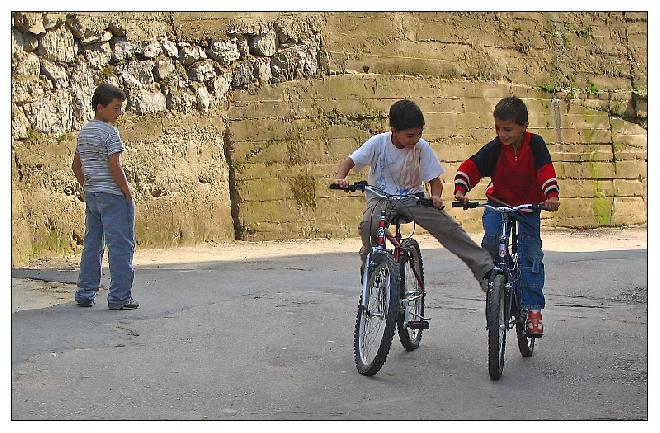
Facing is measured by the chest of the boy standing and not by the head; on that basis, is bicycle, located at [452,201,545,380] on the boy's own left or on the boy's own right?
on the boy's own right

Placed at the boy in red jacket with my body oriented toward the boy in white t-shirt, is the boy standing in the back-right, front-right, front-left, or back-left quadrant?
front-right

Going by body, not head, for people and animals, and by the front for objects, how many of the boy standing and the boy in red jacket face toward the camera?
1

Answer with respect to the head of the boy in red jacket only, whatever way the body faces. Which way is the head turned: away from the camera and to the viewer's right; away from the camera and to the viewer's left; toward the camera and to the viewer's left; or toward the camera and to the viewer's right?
toward the camera and to the viewer's left

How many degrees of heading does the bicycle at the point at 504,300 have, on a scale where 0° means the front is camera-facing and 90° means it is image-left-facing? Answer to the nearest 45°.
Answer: approximately 0°

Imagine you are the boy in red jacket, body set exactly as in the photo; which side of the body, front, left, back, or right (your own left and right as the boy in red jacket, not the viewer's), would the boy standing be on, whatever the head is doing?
right

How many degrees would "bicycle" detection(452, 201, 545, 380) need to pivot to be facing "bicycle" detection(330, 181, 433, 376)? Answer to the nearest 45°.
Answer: approximately 90° to its right

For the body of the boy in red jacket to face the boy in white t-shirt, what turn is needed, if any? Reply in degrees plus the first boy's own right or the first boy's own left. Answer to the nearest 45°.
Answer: approximately 90° to the first boy's own right

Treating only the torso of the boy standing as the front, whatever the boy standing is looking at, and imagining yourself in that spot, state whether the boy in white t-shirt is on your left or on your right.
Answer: on your right

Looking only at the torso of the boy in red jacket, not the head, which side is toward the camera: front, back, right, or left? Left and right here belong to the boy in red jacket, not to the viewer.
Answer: front

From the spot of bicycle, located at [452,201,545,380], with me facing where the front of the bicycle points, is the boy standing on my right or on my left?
on my right
